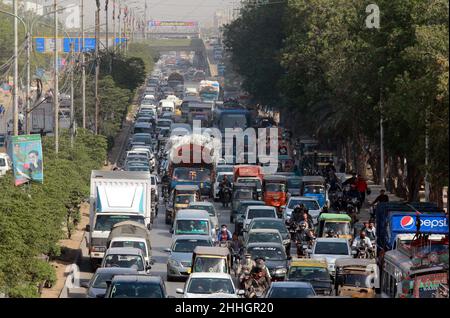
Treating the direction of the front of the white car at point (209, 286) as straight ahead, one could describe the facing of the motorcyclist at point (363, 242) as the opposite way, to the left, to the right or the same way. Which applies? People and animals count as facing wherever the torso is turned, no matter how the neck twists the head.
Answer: the same way

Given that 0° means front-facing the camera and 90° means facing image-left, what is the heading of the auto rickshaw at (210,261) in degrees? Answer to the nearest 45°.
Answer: approximately 0°

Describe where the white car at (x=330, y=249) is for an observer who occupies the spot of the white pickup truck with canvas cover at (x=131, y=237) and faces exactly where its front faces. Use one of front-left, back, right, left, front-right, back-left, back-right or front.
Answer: left

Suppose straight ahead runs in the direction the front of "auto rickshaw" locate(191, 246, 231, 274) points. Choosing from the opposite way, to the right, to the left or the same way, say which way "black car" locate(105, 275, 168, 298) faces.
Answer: the same way

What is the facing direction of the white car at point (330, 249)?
toward the camera

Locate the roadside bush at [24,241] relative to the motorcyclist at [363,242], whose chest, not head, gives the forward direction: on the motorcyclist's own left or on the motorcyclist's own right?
on the motorcyclist's own right

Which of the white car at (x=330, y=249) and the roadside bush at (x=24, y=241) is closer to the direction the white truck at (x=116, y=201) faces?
the roadside bush

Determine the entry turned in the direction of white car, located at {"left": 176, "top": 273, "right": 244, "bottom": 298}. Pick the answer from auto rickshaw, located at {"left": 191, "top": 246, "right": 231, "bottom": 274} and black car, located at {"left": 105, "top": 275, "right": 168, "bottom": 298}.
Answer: the auto rickshaw

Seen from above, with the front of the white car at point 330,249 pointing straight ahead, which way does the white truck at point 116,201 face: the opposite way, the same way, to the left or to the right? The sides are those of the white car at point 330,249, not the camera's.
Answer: the same way

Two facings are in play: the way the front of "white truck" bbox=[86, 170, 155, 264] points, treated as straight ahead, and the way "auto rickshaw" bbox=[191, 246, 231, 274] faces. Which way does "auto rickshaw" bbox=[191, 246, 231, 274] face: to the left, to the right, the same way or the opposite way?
the same way

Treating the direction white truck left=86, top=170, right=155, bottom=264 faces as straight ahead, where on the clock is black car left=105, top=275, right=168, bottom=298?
The black car is roughly at 12 o'clock from the white truck.

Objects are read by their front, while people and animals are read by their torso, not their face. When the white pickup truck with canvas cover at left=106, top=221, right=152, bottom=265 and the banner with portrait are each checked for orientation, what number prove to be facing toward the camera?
2

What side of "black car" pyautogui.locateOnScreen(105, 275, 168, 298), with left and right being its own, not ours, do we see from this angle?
front

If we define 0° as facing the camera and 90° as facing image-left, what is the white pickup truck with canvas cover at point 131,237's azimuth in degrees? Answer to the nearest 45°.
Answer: approximately 0°

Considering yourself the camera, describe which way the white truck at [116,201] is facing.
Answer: facing the viewer

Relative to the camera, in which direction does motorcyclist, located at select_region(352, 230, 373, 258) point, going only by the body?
toward the camera

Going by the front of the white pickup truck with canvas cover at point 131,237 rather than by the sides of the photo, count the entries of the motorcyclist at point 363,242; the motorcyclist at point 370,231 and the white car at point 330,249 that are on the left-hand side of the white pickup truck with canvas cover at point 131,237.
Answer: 3
